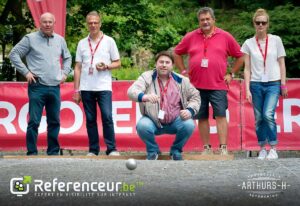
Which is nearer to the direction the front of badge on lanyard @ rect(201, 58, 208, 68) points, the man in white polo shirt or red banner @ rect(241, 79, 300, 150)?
the man in white polo shirt

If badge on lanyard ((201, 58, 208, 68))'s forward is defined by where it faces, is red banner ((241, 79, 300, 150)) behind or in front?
behind

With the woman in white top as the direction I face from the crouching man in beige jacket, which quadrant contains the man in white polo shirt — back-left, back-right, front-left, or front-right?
back-left

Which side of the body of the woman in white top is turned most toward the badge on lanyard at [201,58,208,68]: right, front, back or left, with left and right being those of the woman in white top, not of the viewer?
right

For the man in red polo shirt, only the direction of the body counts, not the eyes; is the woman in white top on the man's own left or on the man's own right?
on the man's own left
